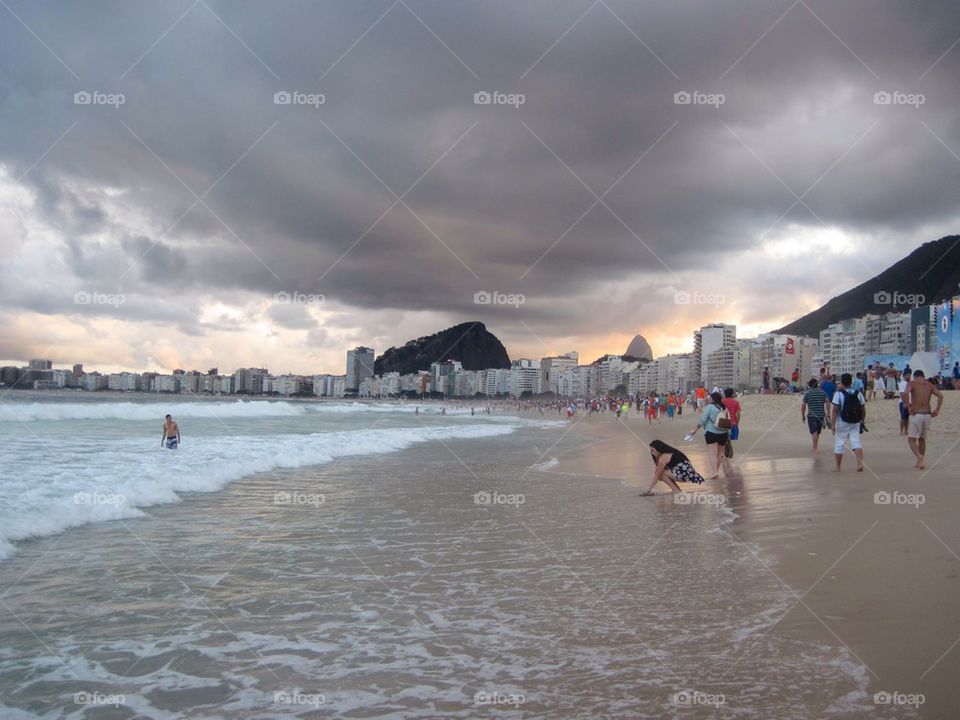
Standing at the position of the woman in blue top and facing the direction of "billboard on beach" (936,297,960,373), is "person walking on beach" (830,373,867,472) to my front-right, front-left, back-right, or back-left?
front-right

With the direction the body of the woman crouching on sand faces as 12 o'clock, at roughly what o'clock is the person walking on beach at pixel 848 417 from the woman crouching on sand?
The person walking on beach is roughly at 5 o'clock from the woman crouching on sand.

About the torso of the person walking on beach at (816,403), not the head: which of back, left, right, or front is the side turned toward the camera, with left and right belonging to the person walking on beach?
back

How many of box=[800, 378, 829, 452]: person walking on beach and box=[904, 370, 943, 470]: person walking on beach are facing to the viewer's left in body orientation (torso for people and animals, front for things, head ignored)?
0

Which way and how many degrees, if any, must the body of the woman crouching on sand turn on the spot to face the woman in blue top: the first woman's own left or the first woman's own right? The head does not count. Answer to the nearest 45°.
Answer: approximately 135° to the first woman's own right

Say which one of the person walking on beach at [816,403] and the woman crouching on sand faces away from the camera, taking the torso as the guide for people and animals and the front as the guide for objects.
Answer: the person walking on beach

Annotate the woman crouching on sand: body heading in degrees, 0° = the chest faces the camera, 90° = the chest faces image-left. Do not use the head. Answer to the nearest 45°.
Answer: approximately 90°
